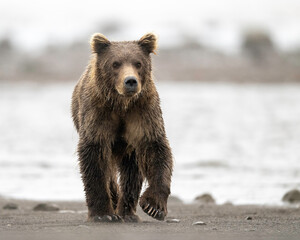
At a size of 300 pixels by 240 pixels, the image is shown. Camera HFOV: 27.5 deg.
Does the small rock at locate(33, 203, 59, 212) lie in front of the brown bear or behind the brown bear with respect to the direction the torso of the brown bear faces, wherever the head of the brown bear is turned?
behind

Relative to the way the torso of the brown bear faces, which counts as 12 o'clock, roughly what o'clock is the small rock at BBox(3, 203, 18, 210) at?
The small rock is roughly at 5 o'clock from the brown bear.

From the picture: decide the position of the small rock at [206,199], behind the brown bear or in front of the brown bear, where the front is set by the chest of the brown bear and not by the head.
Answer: behind

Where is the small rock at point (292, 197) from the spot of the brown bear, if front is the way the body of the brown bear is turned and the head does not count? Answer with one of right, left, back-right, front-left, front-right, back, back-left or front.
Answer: back-left

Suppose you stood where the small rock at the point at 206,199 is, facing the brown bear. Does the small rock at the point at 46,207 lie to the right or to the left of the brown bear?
right

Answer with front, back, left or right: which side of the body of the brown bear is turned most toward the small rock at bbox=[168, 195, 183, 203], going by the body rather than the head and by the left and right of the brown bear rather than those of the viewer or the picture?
back

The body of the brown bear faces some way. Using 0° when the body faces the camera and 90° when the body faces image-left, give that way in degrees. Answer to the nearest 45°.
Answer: approximately 0°

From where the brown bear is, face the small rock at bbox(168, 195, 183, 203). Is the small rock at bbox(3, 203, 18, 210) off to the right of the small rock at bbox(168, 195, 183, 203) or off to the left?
left
